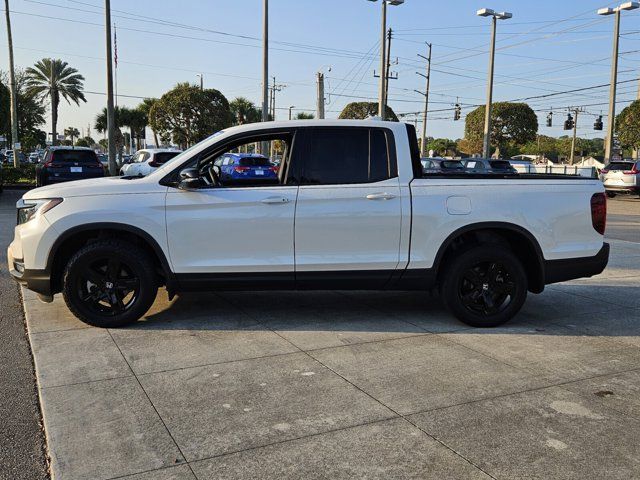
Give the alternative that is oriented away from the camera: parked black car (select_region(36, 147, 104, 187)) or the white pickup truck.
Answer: the parked black car

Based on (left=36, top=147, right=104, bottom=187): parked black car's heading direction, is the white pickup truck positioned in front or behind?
behind

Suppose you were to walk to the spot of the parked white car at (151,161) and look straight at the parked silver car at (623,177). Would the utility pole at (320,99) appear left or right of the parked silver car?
left

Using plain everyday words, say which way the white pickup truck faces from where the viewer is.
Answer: facing to the left of the viewer

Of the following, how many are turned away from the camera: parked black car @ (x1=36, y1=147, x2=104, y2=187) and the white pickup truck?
1

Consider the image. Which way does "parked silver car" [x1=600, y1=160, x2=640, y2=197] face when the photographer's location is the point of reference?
facing away from the viewer and to the right of the viewer

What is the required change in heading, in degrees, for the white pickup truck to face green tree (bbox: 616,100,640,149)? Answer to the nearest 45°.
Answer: approximately 135° to its right

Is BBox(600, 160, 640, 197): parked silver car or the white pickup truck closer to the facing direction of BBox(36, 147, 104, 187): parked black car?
the parked silver car

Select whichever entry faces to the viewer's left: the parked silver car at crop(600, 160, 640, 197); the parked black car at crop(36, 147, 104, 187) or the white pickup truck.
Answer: the white pickup truck

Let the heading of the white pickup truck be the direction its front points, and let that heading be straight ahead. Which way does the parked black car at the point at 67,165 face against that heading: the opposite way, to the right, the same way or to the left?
to the right

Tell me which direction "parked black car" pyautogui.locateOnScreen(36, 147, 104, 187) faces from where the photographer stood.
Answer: facing away from the viewer

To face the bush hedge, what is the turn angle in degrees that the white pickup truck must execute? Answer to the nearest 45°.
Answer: approximately 45° to its right

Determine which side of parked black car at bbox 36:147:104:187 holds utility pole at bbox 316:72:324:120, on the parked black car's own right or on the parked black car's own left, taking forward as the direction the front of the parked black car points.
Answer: on the parked black car's own right
